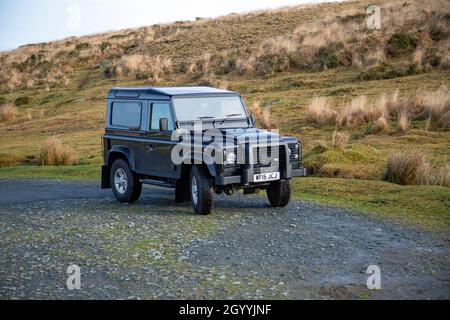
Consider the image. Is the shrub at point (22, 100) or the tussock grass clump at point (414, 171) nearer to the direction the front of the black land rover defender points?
the tussock grass clump

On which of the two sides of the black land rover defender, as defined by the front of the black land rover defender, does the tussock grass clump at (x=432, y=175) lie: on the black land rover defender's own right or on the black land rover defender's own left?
on the black land rover defender's own left

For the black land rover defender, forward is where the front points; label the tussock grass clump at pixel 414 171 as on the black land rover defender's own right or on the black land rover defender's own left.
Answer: on the black land rover defender's own left

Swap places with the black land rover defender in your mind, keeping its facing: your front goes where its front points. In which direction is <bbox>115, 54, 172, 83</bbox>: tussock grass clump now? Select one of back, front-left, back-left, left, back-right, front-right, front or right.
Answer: back-left

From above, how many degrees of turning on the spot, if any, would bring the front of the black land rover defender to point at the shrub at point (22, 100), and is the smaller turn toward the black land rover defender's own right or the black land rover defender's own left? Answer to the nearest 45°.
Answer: approximately 135° to the black land rover defender's own left

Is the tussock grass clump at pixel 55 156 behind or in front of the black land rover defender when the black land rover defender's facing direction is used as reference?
behind

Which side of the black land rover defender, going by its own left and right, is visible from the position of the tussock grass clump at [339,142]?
left

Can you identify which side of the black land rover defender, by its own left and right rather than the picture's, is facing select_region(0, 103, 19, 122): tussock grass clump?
back

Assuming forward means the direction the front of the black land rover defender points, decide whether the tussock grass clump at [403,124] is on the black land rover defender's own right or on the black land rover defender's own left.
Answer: on the black land rover defender's own left

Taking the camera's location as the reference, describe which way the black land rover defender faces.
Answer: facing the viewer and to the right of the viewer

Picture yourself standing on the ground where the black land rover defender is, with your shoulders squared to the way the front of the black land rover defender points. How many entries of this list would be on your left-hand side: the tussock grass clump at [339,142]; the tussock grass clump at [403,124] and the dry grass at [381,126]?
3

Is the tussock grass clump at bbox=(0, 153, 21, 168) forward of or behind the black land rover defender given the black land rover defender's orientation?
behind
